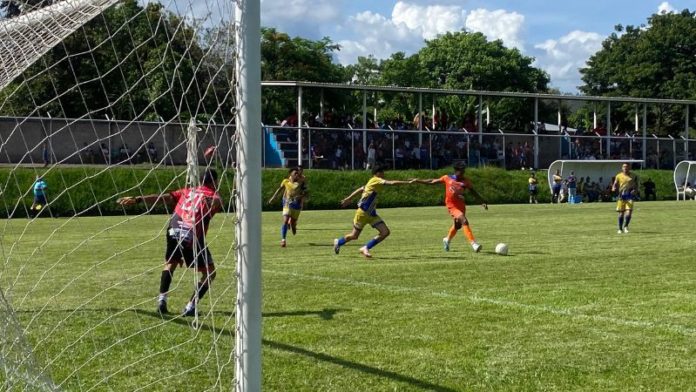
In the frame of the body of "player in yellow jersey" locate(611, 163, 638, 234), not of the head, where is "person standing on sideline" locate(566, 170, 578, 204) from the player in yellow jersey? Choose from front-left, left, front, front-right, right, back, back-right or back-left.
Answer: back

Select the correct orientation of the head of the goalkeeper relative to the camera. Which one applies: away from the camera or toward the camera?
away from the camera

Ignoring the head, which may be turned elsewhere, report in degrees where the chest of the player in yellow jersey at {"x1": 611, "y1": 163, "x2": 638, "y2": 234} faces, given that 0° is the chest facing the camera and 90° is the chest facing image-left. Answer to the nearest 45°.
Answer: approximately 0°

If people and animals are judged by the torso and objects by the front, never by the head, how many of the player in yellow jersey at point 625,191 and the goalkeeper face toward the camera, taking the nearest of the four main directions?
1

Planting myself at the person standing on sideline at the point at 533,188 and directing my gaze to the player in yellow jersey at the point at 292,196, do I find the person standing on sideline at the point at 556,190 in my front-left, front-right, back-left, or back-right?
back-left

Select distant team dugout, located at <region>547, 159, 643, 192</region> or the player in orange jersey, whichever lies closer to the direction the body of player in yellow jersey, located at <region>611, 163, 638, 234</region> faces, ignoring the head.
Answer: the player in orange jersey

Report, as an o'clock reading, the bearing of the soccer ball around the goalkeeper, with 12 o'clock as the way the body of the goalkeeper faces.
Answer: The soccer ball is roughly at 12 o'clock from the goalkeeper.

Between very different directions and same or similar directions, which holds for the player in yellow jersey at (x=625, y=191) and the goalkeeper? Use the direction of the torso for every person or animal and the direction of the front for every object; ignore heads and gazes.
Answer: very different directions

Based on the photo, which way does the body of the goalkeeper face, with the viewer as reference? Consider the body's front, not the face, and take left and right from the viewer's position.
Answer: facing away from the viewer and to the right of the viewer

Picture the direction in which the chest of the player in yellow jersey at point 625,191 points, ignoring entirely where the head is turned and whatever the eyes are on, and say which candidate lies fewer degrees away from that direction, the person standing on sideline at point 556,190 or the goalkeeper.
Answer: the goalkeeper

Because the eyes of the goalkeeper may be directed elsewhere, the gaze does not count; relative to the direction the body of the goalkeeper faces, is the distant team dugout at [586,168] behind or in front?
in front

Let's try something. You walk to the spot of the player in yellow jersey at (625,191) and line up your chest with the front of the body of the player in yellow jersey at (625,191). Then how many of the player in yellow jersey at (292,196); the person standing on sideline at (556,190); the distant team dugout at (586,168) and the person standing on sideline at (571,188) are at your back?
3
